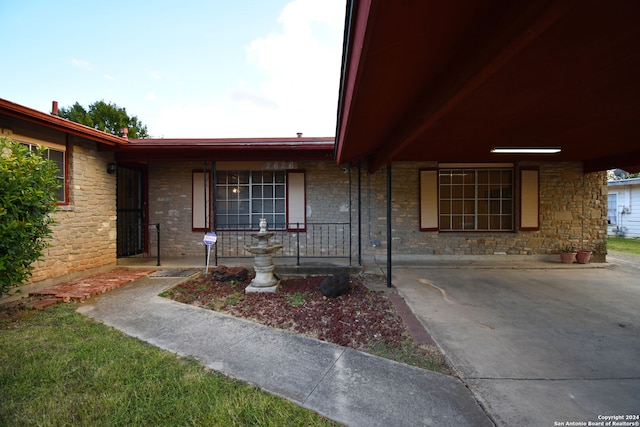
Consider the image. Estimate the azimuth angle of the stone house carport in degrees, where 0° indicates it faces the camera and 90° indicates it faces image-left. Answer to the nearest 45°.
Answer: approximately 0°

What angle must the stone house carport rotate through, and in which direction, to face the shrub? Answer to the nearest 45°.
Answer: approximately 45° to its right
